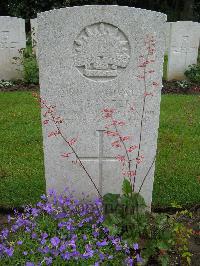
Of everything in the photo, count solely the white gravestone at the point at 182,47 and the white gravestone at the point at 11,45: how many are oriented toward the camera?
2

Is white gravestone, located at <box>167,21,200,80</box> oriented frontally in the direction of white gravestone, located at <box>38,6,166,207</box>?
yes

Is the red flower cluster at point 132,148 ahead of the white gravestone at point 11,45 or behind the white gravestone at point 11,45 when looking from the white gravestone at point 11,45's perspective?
ahead

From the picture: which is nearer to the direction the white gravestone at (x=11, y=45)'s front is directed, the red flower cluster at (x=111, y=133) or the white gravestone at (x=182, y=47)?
the red flower cluster

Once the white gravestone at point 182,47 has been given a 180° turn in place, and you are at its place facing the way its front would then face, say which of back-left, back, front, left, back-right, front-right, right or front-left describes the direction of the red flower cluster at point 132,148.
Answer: back

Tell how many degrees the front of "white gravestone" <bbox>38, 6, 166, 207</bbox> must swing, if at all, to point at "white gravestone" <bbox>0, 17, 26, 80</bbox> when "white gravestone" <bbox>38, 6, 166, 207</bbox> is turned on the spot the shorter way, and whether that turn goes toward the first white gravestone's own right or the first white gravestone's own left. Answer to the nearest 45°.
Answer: approximately 180°

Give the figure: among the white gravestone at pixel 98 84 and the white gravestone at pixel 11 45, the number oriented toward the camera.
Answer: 2

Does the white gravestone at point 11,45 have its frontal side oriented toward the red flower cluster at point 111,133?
yes

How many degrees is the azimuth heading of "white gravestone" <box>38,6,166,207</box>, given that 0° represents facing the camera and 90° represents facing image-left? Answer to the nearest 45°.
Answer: approximately 0°

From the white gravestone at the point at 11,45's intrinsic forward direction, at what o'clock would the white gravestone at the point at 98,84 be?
the white gravestone at the point at 98,84 is roughly at 12 o'clock from the white gravestone at the point at 11,45.

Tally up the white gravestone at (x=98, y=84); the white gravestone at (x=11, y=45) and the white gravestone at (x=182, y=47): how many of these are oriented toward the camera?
3

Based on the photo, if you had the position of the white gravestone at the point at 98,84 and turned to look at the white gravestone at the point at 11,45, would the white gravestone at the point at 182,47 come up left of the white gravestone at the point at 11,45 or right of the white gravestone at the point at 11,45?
right
